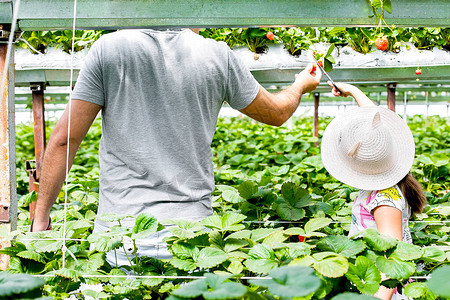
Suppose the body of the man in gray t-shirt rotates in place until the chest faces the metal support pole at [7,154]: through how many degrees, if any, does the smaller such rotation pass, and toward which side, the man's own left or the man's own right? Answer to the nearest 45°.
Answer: approximately 45° to the man's own left

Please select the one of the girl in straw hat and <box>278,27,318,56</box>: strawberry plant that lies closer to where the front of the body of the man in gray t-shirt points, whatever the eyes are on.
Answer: the strawberry plant

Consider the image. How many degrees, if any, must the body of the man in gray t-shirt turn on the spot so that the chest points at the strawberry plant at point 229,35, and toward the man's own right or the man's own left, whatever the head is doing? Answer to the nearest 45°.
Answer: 0° — they already face it

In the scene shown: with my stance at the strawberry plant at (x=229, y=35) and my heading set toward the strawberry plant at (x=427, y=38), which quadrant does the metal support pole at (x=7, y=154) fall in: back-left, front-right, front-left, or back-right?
back-right

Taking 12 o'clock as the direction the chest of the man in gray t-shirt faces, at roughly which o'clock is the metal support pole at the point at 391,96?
The metal support pole is roughly at 1 o'clock from the man in gray t-shirt.

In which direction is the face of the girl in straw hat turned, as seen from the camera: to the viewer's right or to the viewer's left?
to the viewer's left

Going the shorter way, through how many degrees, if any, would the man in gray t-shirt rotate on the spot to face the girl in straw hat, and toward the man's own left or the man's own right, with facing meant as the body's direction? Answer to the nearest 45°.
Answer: approximately 90° to the man's own right

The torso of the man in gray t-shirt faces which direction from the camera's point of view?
away from the camera
